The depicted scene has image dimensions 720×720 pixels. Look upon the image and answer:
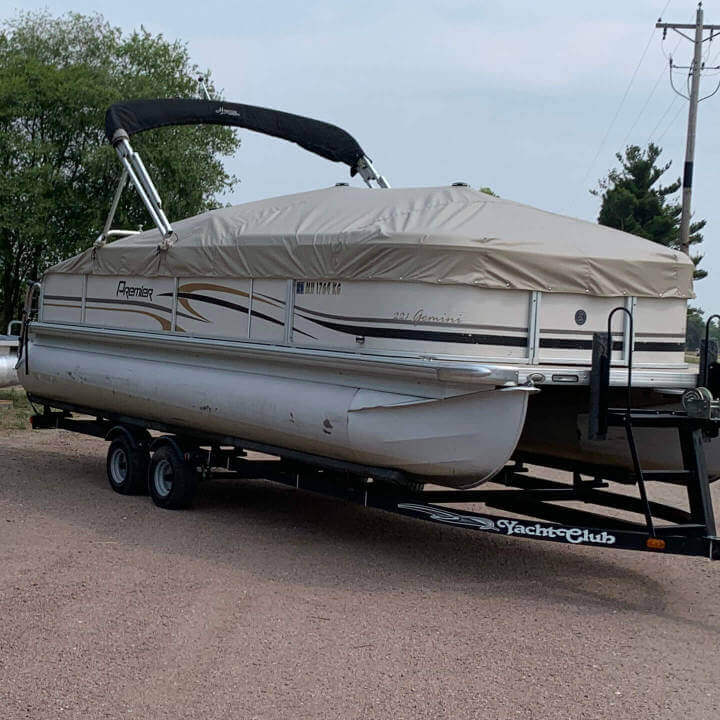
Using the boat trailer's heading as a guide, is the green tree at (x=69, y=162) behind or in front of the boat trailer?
behind

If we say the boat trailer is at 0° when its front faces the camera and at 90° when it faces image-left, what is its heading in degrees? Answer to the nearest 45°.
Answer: approximately 315°
